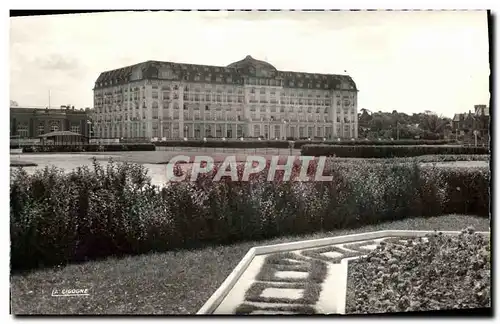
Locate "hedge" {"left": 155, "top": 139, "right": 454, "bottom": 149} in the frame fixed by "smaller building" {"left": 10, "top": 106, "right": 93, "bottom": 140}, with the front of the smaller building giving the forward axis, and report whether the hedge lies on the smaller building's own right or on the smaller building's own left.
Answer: on the smaller building's own left

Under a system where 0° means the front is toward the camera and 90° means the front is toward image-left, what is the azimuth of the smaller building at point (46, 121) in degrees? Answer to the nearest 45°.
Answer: approximately 0°
